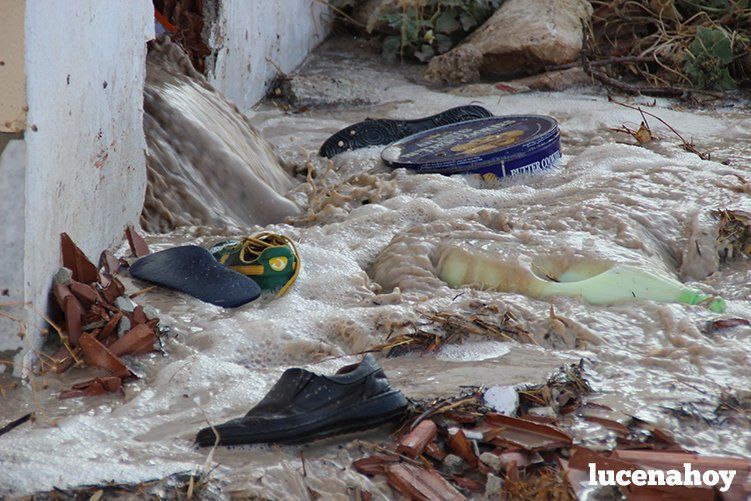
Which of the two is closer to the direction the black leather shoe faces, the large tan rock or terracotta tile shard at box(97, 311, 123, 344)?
the terracotta tile shard

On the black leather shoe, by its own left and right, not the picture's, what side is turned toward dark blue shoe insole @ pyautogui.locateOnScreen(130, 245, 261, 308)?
right

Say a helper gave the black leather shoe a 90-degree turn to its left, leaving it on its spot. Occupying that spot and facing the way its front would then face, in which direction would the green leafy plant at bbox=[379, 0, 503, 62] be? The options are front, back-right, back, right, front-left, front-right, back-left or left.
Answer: back

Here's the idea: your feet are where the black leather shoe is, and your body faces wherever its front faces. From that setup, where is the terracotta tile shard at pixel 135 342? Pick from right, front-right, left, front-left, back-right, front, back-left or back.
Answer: front-right

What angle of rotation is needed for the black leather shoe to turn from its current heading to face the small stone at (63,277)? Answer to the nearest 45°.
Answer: approximately 45° to its right

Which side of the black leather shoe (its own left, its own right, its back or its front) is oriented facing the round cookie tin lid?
right

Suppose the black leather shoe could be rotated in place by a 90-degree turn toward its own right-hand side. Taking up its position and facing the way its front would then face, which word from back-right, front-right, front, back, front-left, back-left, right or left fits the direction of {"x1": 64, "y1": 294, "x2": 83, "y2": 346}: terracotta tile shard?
front-left

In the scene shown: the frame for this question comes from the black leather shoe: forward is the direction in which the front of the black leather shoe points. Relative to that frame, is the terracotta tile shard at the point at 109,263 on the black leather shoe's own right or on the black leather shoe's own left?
on the black leather shoe's own right

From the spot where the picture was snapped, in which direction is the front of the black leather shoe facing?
facing to the left of the viewer

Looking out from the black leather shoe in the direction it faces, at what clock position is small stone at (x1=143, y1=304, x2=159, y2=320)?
The small stone is roughly at 2 o'clock from the black leather shoe.
